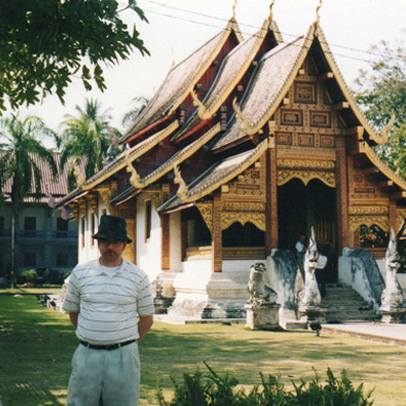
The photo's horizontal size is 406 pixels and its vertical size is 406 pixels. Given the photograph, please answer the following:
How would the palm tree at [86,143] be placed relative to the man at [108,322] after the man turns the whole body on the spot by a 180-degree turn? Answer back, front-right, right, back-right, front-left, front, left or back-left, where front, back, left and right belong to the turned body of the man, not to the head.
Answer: front

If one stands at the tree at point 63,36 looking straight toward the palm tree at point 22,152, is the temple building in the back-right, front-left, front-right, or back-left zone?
front-right

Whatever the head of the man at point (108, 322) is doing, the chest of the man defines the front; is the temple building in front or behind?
behind

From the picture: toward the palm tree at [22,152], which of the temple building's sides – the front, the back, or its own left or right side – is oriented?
back

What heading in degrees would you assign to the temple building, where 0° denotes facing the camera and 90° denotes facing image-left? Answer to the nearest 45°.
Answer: approximately 315°

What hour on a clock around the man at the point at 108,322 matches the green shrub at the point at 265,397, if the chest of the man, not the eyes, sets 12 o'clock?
The green shrub is roughly at 10 o'clock from the man.

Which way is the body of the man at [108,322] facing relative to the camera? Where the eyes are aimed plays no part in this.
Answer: toward the camera

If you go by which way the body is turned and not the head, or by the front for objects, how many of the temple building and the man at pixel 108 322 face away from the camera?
0

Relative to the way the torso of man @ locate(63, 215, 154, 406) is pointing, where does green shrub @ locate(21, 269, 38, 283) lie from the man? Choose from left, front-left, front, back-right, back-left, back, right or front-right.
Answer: back

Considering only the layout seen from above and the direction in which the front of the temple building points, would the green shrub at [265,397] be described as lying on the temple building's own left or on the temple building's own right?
on the temple building's own right

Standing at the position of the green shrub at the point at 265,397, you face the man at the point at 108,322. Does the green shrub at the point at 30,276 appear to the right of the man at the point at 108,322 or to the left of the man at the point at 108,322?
right

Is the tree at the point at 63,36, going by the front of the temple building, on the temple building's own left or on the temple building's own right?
on the temple building's own right
